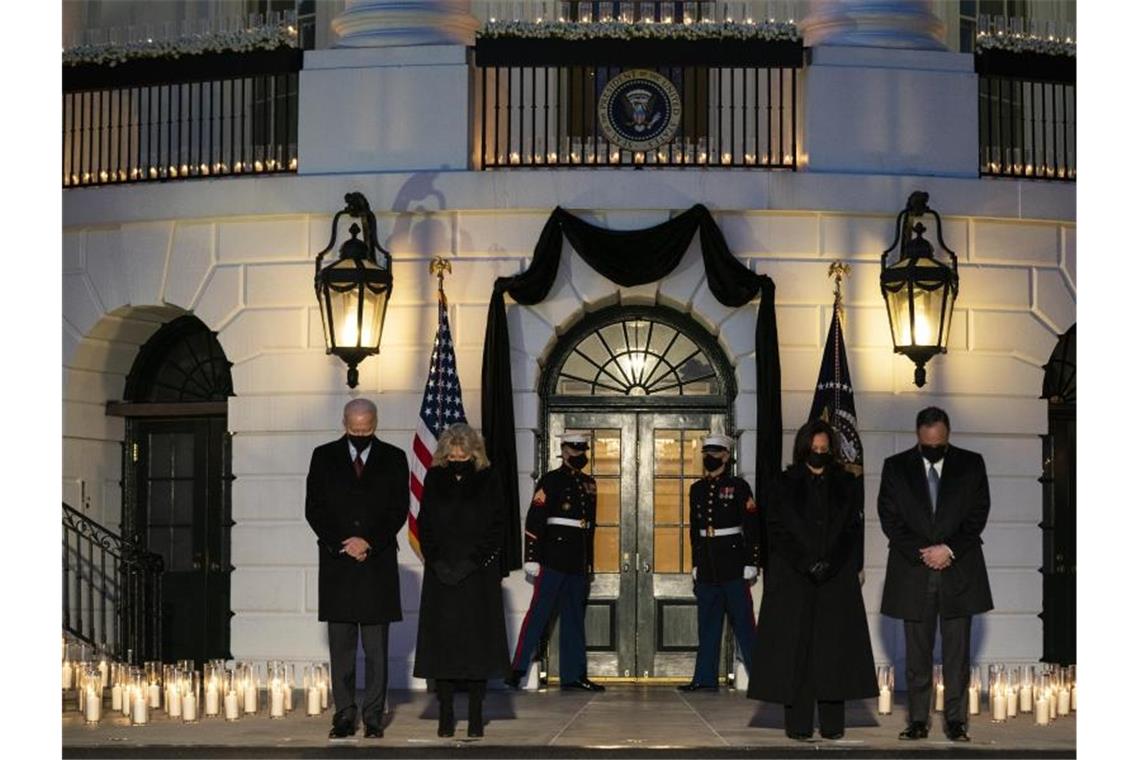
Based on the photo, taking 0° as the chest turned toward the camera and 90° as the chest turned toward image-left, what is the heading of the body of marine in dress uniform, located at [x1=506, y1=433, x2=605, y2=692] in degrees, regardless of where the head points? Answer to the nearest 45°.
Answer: approximately 315°

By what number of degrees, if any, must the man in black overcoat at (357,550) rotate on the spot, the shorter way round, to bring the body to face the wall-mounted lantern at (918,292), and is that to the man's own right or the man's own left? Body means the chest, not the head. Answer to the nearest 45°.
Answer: approximately 135° to the man's own left

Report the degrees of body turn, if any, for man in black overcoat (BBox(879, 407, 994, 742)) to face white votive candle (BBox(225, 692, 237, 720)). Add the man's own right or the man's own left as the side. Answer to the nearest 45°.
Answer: approximately 90° to the man's own right

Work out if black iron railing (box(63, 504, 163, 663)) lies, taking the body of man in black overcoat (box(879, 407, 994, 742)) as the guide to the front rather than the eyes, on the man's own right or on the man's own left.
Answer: on the man's own right

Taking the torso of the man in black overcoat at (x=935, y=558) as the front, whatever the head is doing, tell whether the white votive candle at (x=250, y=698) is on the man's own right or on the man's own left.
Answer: on the man's own right
